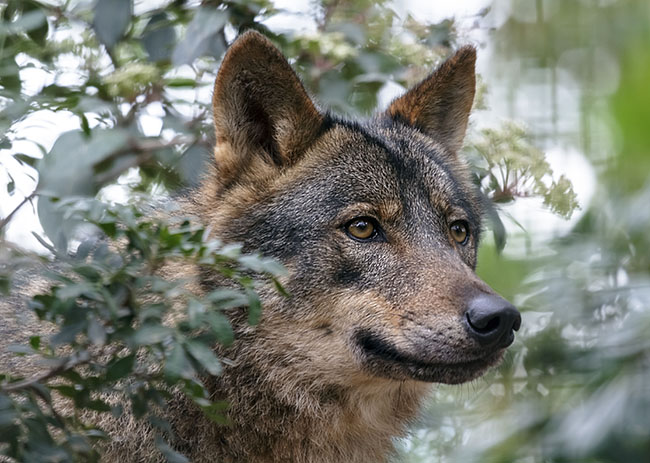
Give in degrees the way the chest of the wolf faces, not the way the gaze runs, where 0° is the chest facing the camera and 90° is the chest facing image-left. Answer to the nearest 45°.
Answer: approximately 315°
